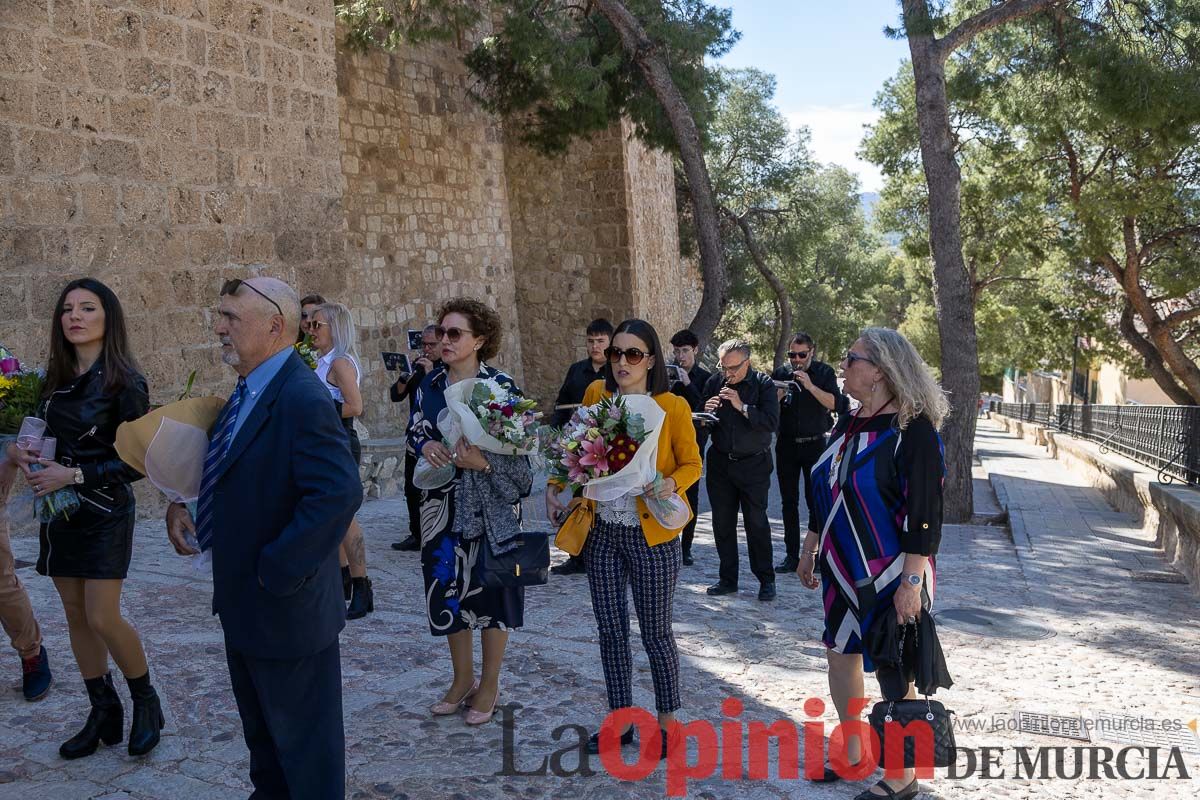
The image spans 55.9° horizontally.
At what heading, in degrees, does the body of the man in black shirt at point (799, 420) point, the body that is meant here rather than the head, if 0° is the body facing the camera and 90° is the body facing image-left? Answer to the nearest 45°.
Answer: approximately 45°

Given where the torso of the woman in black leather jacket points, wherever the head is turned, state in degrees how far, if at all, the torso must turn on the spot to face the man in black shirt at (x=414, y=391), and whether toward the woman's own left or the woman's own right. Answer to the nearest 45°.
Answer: approximately 180°

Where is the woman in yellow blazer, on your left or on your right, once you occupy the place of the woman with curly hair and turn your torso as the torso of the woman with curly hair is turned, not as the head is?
on your left

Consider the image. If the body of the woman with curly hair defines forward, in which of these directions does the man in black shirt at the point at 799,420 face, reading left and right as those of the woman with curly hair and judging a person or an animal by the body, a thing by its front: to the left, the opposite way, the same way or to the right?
the same way

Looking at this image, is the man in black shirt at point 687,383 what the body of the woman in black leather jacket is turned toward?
no

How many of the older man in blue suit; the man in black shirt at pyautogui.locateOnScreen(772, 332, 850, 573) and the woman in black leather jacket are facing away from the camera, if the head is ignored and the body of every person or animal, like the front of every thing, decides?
0

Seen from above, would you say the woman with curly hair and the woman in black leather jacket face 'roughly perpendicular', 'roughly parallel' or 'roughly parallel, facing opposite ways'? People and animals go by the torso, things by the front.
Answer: roughly parallel

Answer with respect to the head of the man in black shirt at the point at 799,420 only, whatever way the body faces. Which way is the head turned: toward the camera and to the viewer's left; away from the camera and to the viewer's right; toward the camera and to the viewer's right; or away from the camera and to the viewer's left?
toward the camera and to the viewer's left

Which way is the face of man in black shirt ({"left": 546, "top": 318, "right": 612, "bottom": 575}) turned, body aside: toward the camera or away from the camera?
toward the camera

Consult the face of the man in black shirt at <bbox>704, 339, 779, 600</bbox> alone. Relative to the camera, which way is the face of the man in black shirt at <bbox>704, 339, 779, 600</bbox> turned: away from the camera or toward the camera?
toward the camera

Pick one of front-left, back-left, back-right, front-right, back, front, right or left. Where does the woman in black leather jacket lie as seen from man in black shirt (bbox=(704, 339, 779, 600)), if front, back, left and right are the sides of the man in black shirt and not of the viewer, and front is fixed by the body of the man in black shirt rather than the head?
front

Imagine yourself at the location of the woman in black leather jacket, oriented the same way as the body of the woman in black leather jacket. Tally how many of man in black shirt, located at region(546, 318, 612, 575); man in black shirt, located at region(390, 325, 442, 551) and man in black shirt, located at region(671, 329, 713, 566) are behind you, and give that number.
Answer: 3

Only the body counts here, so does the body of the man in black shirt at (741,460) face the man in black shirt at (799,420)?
no

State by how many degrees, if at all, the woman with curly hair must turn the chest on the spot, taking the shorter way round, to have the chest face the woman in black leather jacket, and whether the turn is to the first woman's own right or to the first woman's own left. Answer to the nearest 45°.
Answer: approximately 45° to the first woman's own right

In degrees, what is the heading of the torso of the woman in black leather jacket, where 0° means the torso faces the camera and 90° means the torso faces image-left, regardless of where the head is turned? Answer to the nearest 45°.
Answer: approximately 45°

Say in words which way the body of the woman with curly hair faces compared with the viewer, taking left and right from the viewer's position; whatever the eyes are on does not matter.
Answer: facing the viewer and to the left of the viewer
